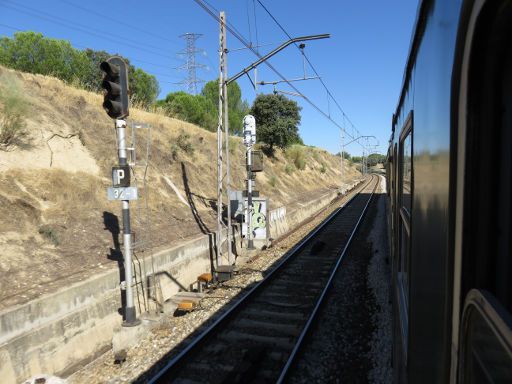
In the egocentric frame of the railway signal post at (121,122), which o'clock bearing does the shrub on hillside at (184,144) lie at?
The shrub on hillside is roughly at 5 o'clock from the railway signal post.

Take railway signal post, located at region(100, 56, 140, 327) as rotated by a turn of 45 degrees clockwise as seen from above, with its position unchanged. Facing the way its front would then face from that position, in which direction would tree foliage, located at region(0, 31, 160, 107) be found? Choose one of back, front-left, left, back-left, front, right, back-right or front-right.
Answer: right

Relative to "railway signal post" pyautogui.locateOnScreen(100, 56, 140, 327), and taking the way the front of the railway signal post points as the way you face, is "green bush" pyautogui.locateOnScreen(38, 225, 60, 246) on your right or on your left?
on your right

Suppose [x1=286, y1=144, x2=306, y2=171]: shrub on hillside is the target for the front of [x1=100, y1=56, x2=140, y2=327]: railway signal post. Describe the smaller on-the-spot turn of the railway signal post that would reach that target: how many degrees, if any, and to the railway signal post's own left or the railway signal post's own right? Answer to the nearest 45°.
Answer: approximately 180°

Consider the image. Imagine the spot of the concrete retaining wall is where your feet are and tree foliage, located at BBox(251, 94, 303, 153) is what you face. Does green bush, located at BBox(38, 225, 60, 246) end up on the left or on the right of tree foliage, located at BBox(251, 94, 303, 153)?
left

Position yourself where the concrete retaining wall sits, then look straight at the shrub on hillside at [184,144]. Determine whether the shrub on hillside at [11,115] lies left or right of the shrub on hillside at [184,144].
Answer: left

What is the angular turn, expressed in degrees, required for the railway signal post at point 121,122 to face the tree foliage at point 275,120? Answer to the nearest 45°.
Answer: approximately 180°

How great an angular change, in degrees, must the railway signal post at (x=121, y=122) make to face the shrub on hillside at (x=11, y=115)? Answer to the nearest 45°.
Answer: approximately 90° to its right

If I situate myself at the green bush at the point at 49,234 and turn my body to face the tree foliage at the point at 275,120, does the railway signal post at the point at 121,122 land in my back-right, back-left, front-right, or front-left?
back-right

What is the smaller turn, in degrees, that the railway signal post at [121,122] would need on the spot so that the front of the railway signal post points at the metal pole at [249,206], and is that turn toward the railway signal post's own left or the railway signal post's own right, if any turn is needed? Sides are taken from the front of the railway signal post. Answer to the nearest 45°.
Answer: approximately 180°

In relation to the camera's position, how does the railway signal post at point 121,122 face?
facing the viewer and to the left of the viewer
